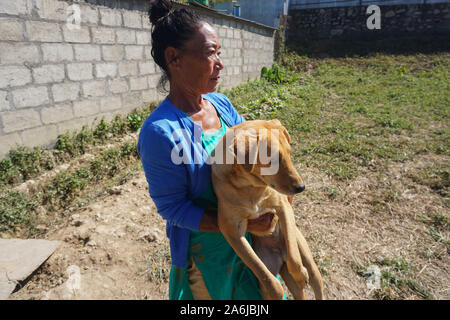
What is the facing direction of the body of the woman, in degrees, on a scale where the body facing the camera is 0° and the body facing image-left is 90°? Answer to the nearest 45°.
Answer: approximately 315°

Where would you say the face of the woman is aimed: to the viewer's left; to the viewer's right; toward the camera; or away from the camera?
to the viewer's right
